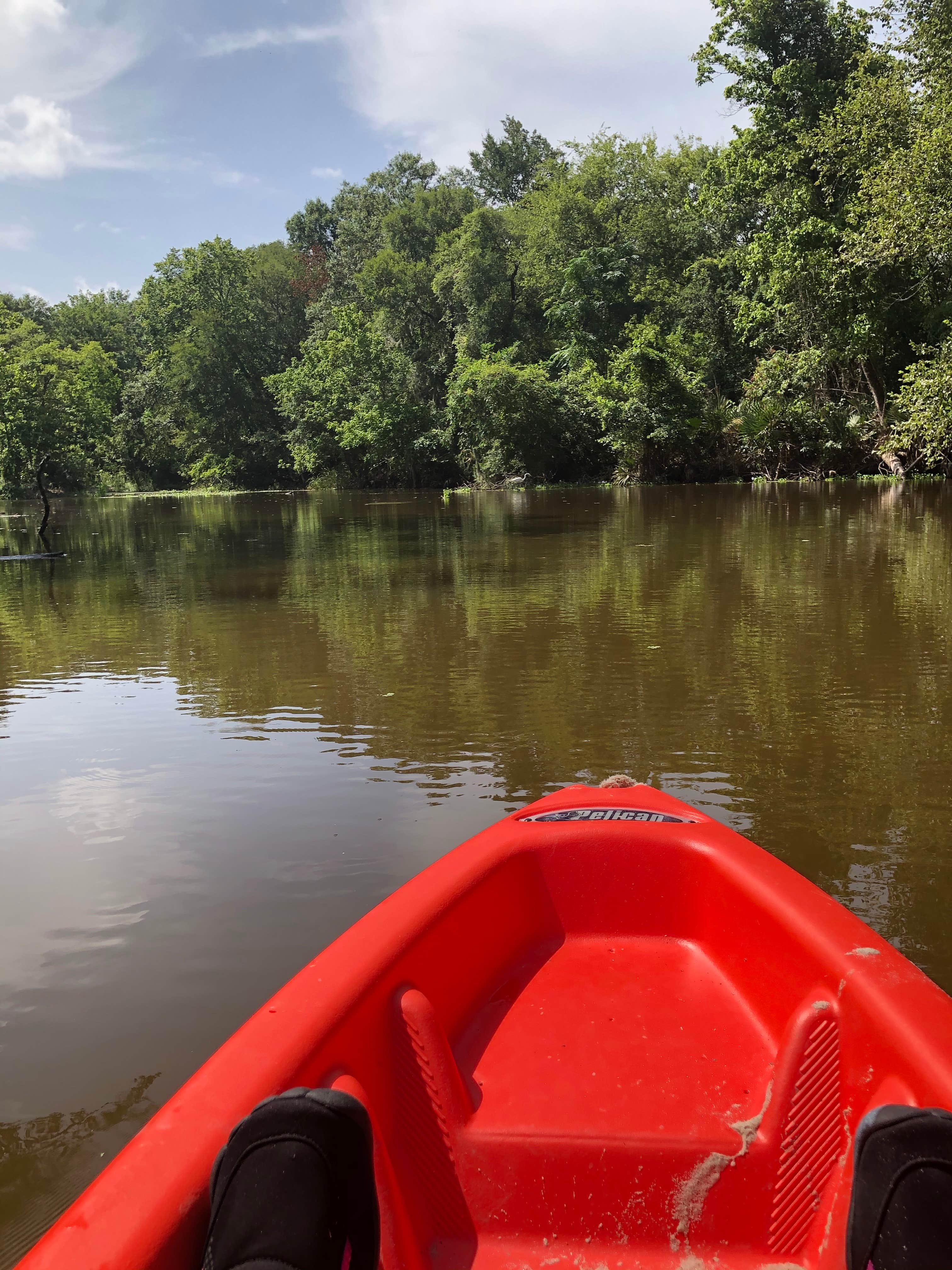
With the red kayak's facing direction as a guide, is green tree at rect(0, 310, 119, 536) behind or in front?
in front

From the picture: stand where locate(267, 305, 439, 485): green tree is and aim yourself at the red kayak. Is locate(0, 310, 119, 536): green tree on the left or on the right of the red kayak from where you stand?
right

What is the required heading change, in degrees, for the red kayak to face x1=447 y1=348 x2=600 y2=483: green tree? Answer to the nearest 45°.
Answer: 0° — it already faces it

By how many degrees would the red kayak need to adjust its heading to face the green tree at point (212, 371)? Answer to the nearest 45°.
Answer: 0° — it already faces it

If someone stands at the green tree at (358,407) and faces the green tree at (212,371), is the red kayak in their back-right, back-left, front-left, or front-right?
back-left

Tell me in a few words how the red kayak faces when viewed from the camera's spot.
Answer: facing away from the viewer

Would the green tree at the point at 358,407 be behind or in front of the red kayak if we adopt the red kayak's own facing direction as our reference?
in front

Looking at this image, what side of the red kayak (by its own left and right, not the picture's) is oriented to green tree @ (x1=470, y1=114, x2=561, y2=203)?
front
